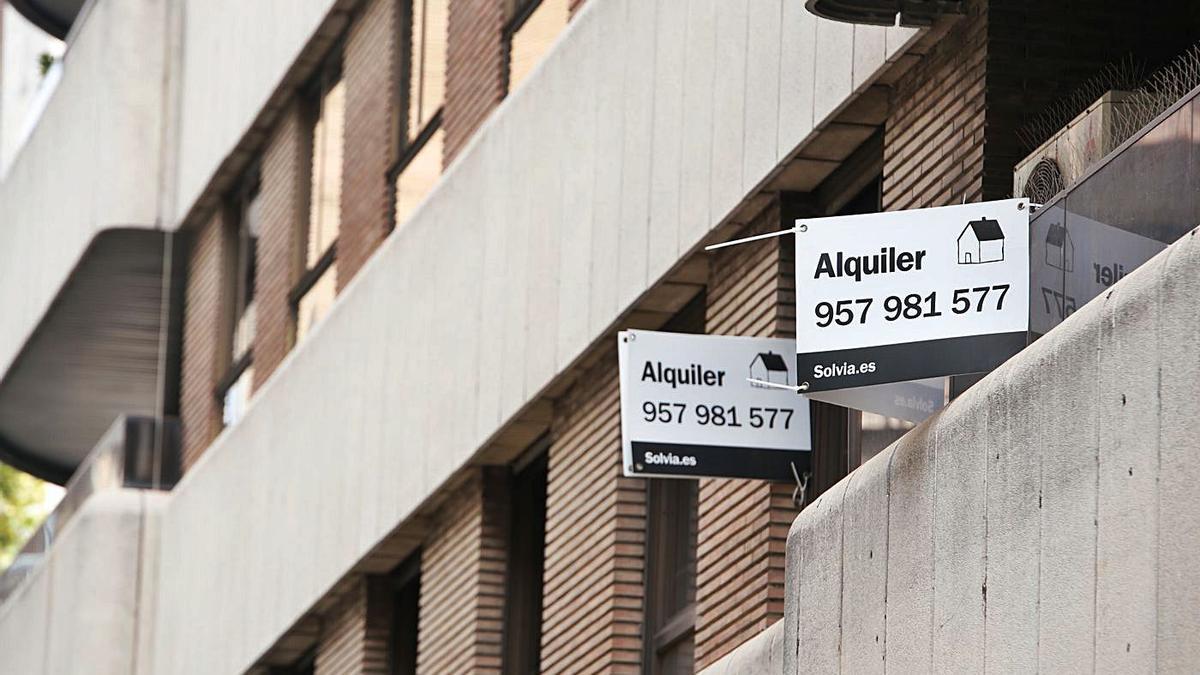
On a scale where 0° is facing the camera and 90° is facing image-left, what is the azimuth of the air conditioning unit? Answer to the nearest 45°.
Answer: approximately 45°

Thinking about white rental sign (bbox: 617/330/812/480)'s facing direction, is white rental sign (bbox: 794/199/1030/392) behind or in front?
in front

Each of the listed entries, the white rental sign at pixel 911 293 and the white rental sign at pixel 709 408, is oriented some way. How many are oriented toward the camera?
2

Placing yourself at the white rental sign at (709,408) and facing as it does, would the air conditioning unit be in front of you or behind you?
in front

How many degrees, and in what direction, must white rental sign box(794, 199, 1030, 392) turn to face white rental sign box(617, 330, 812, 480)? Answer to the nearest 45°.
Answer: approximately 180°

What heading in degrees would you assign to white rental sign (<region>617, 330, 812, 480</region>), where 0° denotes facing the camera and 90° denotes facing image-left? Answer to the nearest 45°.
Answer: approximately 0°

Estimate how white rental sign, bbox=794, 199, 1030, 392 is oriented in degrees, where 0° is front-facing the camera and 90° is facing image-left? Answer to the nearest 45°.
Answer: approximately 0°
